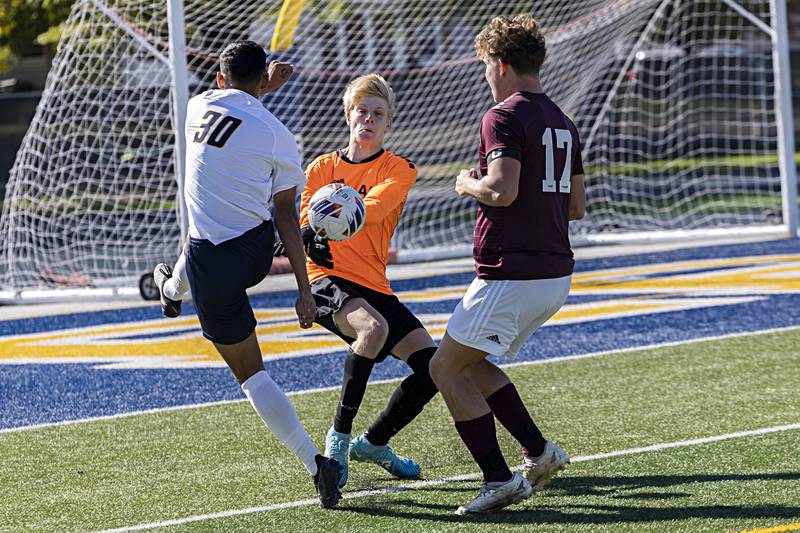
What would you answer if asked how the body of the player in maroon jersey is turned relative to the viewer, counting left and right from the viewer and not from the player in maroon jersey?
facing away from the viewer and to the left of the viewer

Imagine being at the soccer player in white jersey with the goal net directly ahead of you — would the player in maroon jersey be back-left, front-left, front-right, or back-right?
back-right

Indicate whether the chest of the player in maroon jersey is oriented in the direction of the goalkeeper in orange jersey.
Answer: yes

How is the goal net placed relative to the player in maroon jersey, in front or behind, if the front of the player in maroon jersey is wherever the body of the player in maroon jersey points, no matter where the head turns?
in front

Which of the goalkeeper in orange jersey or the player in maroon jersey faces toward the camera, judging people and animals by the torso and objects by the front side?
the goalkeeper in orange jersey

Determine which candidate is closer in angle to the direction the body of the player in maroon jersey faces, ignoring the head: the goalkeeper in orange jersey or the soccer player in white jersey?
the goalkeeper in orange jersey

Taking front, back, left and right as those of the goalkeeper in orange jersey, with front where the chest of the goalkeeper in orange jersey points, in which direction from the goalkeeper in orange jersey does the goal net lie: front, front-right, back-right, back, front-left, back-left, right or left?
back

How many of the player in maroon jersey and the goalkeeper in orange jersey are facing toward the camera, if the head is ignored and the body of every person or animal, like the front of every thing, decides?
1

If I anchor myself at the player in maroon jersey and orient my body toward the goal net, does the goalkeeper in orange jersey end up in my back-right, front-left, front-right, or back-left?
front-left

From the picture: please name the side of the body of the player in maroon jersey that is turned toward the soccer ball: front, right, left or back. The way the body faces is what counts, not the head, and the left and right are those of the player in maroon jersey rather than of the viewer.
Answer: front

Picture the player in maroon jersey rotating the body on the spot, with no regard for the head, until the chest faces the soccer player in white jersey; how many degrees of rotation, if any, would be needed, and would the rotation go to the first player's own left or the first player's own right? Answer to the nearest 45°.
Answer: approximately 45° to the first player's own left

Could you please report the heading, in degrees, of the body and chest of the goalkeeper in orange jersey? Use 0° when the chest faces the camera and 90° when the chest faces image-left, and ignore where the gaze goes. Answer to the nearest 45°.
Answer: approximately 0°
